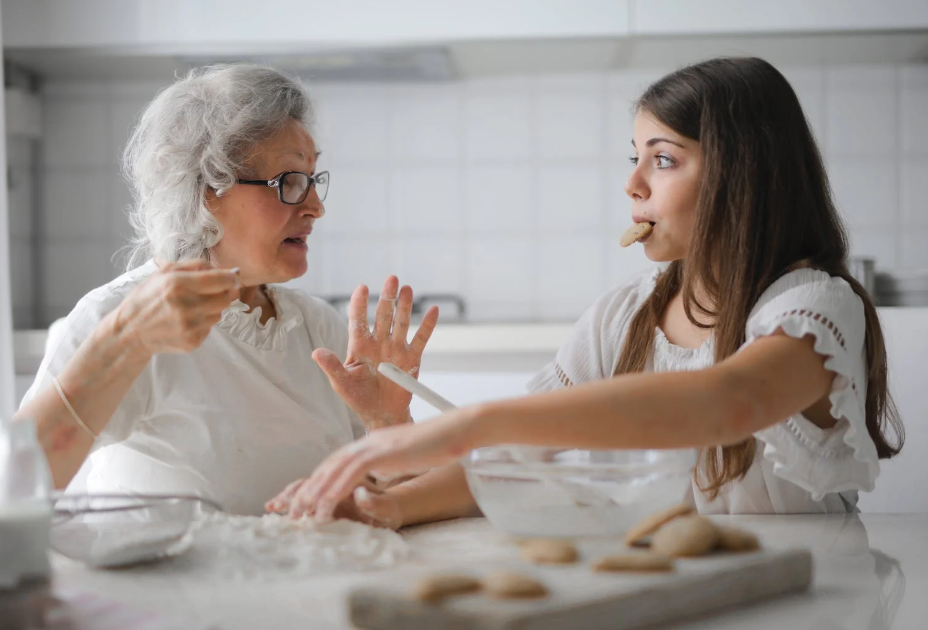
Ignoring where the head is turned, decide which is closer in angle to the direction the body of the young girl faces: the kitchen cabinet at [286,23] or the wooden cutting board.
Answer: the wooden cutting board

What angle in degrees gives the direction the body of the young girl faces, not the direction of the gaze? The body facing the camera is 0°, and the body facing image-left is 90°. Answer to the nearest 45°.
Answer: approximately 45°

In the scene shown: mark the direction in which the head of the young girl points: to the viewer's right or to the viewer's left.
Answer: to the viewer's left

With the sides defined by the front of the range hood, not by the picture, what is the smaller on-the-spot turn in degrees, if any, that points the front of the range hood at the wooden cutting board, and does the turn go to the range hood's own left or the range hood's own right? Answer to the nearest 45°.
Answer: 0° — it already faces it

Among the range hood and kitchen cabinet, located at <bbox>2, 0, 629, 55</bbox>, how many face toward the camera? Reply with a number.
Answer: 2

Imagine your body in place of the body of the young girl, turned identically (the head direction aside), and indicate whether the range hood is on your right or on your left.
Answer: on your right

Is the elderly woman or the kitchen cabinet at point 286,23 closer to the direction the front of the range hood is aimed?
the elderly woman

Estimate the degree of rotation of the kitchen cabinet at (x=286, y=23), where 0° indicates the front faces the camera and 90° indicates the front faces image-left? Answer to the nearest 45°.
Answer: approximately 0°

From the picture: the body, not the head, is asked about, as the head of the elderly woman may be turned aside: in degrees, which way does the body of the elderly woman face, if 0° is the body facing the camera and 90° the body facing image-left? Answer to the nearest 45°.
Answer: approximately 315°

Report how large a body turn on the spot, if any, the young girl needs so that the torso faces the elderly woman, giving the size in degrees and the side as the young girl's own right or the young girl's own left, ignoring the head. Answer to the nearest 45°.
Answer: approximately 45° to the young girl's own right

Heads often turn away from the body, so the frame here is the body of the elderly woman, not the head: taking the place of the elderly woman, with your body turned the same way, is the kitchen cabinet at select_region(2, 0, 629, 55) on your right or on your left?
on your left

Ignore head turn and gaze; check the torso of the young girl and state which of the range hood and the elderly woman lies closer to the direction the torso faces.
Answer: the elderly woman
